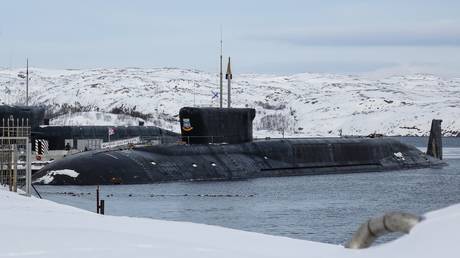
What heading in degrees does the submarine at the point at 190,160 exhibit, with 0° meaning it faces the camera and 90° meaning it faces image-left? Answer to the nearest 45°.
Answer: approximately 45°

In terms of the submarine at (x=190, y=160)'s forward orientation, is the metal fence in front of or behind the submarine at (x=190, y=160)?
in front
